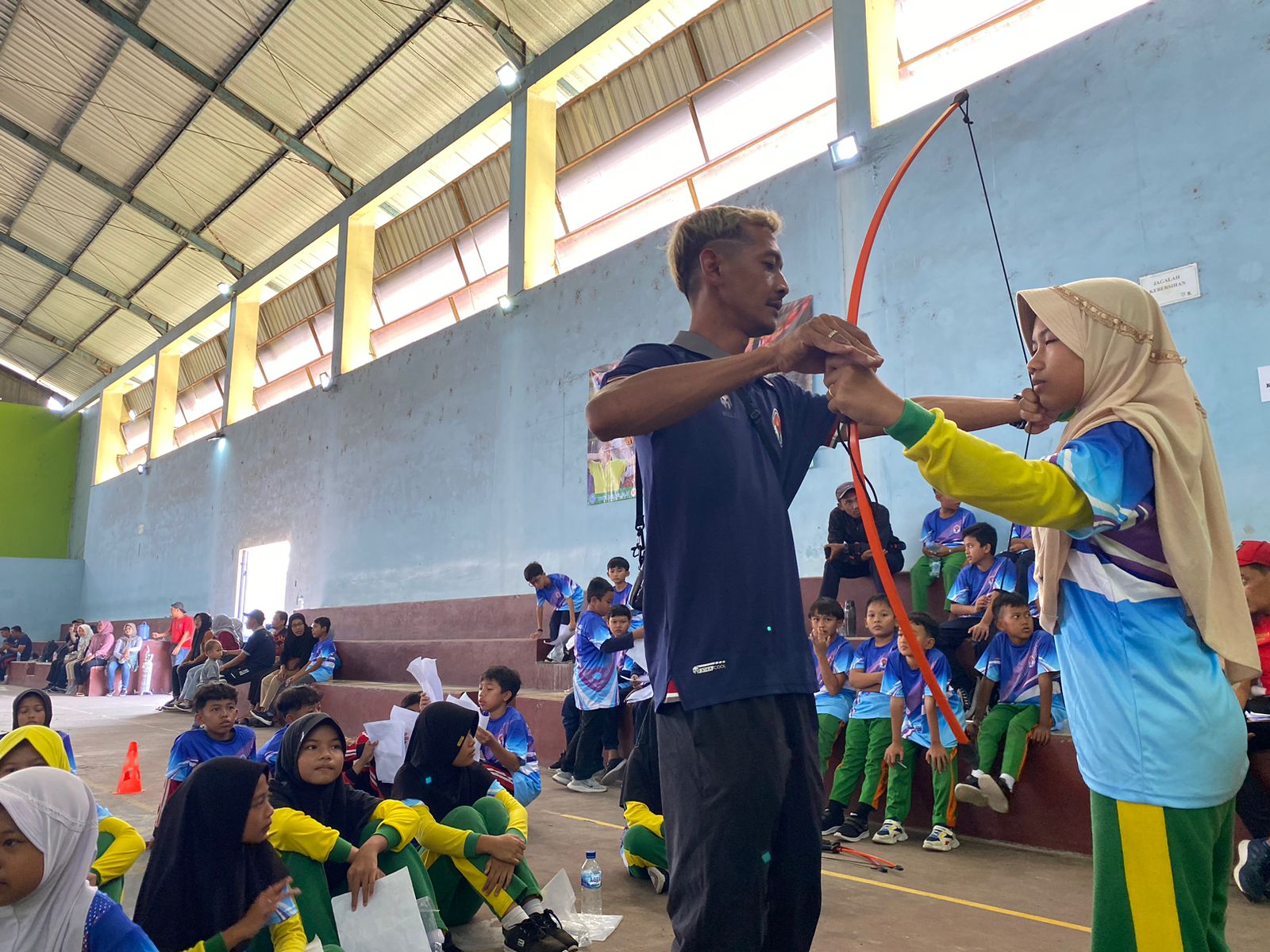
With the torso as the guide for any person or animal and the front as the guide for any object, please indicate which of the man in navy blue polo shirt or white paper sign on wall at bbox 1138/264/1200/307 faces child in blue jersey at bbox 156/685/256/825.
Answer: the white paper sign on wall

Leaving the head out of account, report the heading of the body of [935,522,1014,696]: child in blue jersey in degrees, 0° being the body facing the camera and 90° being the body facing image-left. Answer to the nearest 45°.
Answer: approximately 45°

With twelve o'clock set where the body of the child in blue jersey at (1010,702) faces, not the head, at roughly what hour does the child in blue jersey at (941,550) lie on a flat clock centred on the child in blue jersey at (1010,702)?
the child in blue jersey at (941,550) is roughly at 4 o'clock from the child in blue jersey at (1010,702).

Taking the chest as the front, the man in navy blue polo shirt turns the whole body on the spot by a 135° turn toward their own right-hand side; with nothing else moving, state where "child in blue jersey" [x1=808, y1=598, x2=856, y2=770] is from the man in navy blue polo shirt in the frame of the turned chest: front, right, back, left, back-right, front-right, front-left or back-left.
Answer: right

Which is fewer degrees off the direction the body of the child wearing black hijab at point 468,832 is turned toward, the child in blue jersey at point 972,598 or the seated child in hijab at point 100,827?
the child in blue jersey

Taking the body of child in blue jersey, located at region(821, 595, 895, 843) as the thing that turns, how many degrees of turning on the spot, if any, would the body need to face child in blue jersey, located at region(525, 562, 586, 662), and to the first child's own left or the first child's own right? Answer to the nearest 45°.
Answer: approximately 90° to the first child's own right

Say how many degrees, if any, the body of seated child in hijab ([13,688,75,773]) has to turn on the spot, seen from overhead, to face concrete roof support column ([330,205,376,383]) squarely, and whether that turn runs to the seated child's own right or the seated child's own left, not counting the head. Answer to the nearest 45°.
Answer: approximately 135° to the seated child's own left

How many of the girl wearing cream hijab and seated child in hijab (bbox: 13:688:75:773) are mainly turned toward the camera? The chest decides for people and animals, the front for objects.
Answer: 1

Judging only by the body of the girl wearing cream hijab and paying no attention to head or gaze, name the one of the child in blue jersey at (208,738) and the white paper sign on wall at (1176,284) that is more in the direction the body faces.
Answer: the child in blue jersey
